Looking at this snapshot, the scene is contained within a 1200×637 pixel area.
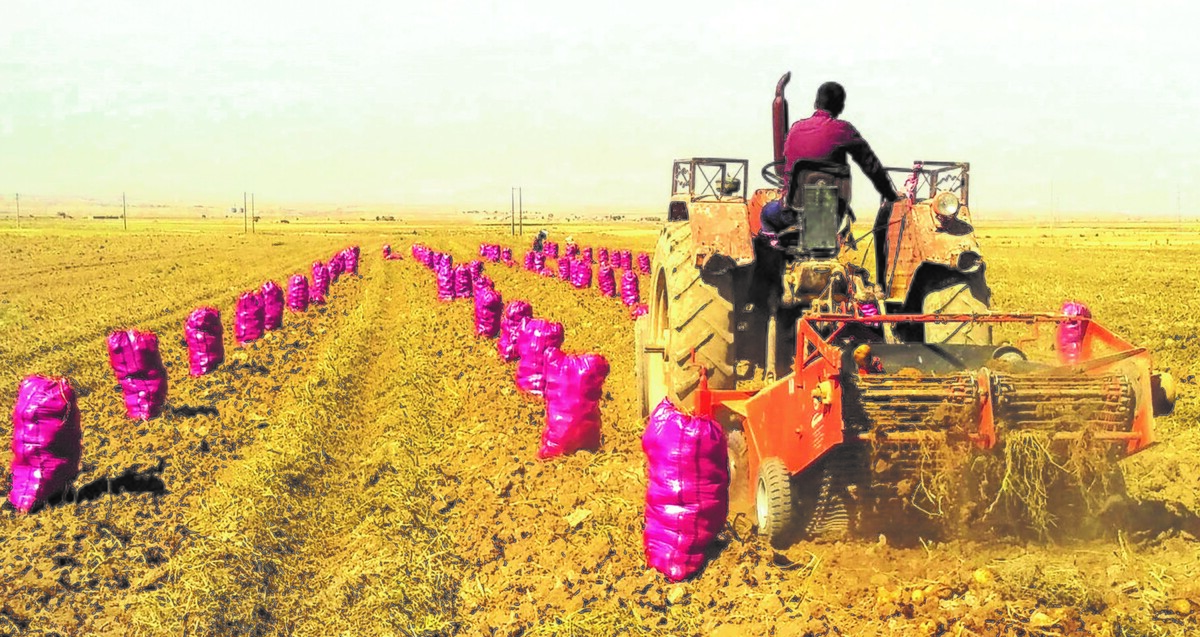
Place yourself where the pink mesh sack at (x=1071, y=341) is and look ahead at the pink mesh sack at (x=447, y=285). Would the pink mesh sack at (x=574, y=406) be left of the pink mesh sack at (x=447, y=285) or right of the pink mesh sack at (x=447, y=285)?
left

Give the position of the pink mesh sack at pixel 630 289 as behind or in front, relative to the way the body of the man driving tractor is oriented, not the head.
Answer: in front

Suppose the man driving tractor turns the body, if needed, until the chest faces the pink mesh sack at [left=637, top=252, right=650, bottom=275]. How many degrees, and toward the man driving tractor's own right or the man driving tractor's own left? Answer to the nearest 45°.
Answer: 0° — they already face it

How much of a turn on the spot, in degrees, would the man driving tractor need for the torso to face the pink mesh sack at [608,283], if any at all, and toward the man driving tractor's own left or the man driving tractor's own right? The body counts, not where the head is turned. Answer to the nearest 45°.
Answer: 0° — they already face it

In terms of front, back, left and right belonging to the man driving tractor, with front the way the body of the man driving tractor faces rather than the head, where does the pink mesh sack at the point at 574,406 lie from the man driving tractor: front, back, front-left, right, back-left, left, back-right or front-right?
back-left

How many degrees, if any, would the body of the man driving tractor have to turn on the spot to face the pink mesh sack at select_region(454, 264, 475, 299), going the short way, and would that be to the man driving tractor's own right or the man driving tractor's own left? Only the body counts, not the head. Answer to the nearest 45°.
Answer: approximately 45° to the man driving tractor's own left

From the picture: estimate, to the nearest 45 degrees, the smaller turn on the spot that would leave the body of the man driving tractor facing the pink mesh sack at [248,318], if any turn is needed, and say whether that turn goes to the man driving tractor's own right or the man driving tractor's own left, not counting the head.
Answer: approximately 45° to the man driving tractor's own left

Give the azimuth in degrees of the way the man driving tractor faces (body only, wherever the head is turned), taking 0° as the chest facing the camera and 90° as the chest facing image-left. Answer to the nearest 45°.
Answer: approximately 180°

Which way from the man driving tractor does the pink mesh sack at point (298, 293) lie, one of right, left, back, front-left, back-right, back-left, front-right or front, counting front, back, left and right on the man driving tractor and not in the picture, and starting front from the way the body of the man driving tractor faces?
front-left

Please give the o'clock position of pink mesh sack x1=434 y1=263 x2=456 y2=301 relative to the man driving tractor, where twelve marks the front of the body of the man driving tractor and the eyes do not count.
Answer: The pink mesh sack is roughly at 11 o'clock from the man driving tractor.

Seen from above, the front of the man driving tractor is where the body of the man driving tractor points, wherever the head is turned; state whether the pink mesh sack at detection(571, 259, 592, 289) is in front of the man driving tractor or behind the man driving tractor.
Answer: in front

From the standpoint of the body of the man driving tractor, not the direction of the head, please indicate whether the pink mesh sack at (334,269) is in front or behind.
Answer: in front
